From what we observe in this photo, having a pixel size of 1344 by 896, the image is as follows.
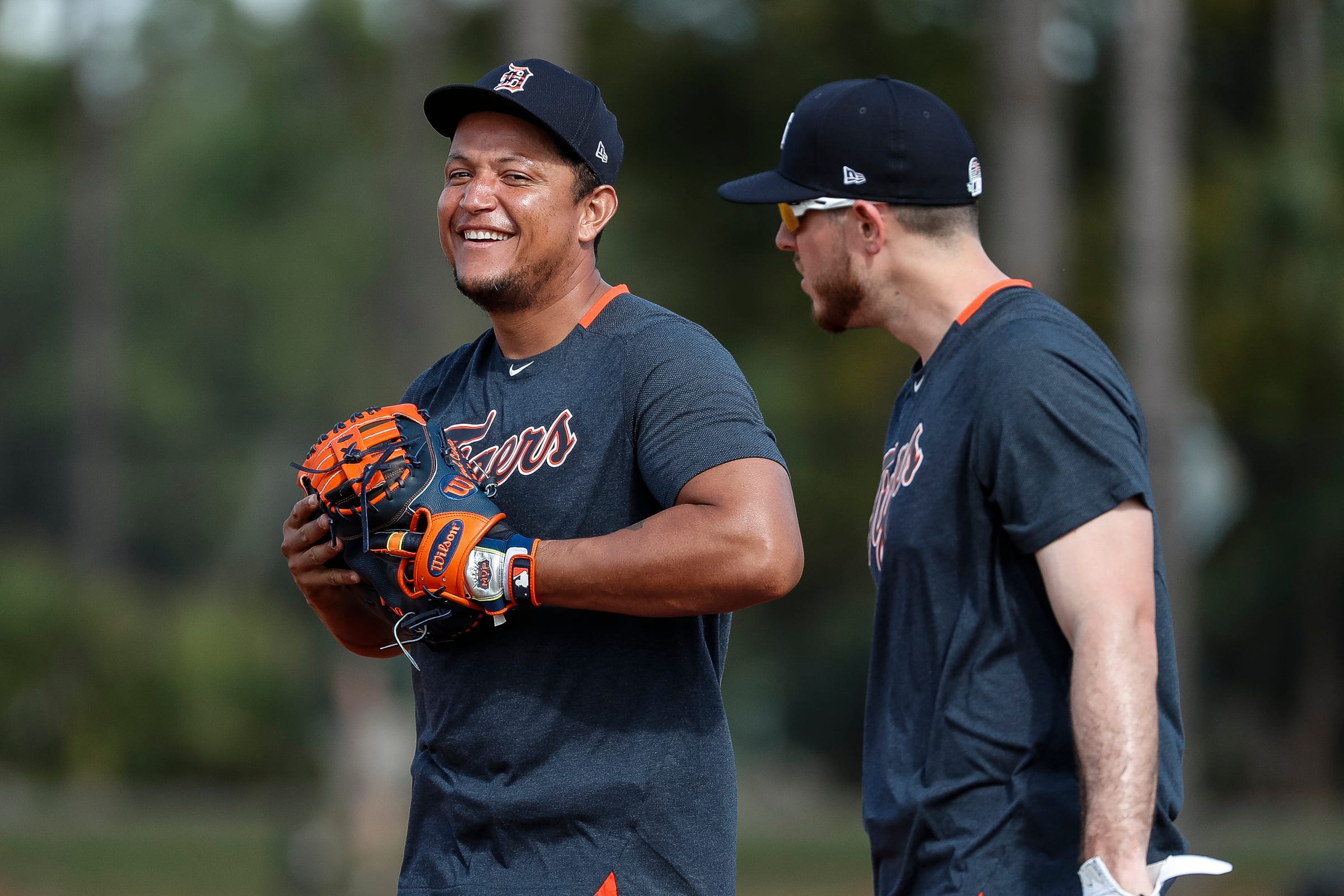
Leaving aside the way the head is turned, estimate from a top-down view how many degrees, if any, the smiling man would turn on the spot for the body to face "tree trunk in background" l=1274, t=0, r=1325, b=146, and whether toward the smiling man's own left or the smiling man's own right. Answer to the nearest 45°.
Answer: approximately 180°

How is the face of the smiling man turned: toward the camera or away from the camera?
toward the camera

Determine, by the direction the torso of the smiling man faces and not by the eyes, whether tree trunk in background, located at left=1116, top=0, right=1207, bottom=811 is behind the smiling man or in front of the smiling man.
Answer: behind

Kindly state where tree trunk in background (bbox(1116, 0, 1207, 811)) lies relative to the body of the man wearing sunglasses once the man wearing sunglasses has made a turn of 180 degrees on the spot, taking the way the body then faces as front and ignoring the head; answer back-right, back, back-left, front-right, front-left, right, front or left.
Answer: left

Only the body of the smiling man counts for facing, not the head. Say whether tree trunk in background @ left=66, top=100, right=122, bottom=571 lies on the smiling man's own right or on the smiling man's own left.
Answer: on the smiling man's own right

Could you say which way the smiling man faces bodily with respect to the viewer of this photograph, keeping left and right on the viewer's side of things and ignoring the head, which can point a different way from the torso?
facing the viewer and to the left of the viewer

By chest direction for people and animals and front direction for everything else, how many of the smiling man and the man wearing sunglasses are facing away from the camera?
0

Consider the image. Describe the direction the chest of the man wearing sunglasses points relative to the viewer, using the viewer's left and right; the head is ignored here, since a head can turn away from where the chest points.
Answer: facing to the left of the viewer

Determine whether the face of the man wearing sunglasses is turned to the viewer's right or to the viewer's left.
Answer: to the viewer's left

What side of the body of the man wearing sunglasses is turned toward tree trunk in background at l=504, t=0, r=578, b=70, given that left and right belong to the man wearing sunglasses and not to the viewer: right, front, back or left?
right
